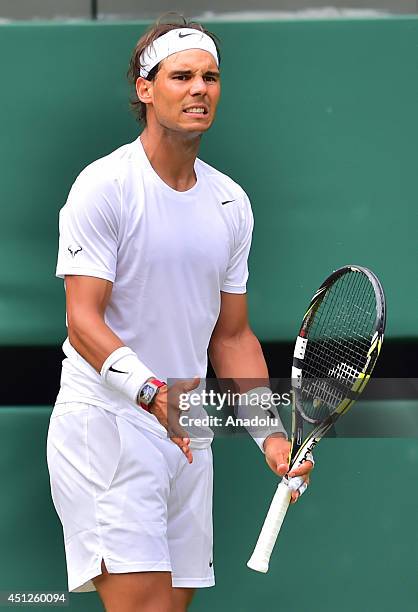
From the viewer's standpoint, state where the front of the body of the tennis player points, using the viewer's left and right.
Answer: facing the viewer and to the right of the viewer
